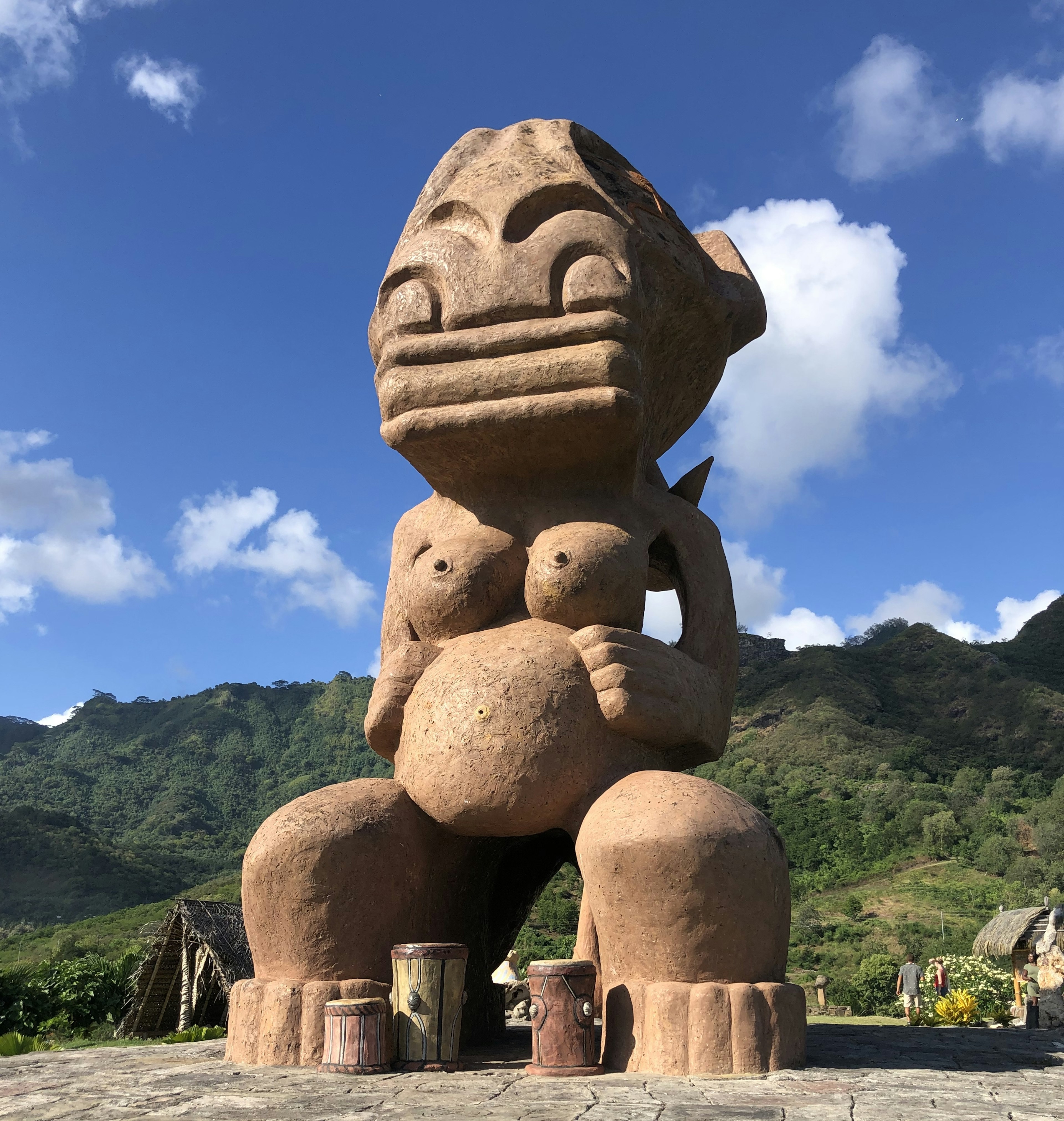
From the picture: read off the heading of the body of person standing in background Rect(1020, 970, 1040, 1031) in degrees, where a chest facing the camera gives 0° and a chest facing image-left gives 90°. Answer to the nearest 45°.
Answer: approximately 0°

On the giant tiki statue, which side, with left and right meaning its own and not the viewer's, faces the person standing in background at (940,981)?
back

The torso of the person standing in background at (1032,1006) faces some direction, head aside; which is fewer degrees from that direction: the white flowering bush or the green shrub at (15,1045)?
the green shrub

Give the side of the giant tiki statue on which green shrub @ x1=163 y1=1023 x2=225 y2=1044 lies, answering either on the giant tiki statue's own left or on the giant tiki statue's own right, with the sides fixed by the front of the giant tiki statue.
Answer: on the giant tiki statue's own right

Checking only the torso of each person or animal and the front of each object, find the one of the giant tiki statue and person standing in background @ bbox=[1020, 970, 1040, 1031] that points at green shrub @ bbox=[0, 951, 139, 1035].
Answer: the person standing in background

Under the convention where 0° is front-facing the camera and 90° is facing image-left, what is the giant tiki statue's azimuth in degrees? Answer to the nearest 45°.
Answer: approximately 45°

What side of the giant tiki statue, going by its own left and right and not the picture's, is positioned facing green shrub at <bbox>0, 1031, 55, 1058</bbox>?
right
